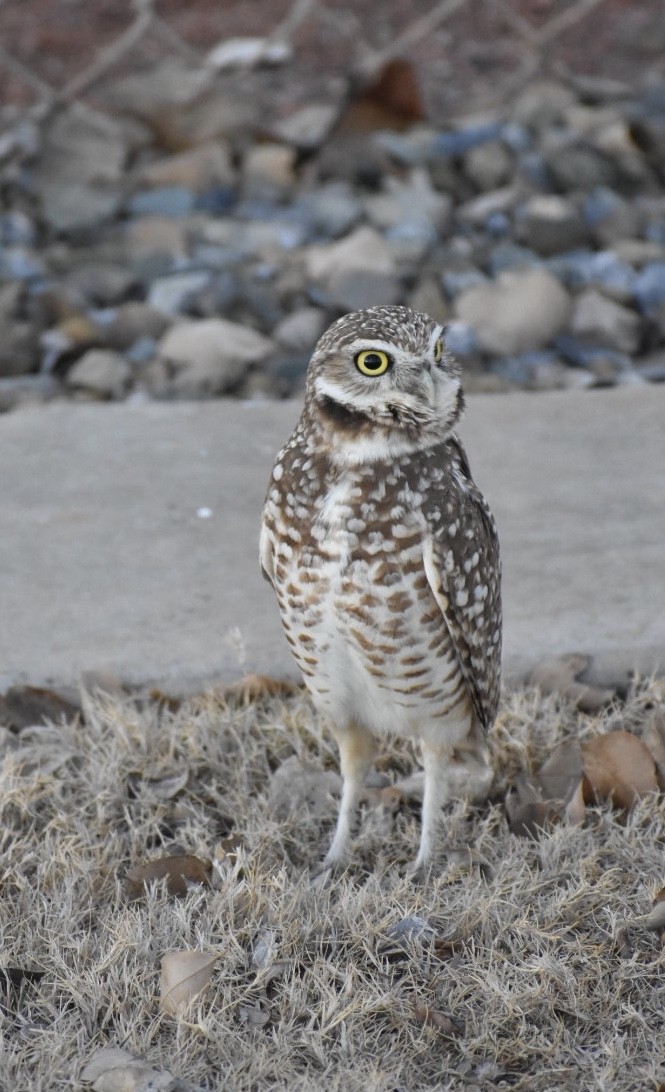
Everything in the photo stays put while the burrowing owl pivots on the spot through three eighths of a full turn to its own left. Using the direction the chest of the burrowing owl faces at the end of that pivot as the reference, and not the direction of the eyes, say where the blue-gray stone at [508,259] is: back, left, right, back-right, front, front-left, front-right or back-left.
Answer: left

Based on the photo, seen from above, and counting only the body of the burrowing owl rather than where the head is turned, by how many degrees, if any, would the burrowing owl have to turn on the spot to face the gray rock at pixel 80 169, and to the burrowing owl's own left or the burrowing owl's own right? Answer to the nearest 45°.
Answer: approximately 135° to the burrowing owl's own right

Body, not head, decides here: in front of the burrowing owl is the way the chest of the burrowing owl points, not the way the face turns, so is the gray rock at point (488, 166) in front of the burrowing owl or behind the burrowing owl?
behind

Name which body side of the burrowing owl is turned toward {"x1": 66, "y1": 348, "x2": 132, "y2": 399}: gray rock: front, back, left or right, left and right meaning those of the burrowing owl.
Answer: back

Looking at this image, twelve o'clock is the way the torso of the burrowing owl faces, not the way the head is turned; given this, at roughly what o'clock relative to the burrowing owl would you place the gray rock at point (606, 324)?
The gray rock is roughly at 5 o'clock from the burrowing owl.

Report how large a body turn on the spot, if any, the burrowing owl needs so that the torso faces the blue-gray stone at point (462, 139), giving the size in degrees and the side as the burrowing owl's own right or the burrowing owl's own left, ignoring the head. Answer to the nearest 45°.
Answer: approximately 135° to the burrowing owl's own right

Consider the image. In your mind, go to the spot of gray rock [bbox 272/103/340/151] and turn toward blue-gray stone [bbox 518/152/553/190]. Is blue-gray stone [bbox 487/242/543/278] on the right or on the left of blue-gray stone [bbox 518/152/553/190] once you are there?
right

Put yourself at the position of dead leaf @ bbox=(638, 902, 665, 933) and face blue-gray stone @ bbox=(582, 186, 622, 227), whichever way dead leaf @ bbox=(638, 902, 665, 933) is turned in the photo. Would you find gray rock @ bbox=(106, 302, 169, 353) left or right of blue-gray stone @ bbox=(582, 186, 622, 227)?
left

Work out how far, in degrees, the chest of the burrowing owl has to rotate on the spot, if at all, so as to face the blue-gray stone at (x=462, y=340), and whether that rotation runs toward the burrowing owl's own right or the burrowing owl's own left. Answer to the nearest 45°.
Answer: approximately 135° to the burrowing owl's own right

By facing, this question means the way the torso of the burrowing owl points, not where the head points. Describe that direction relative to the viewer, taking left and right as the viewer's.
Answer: facing the viewer and to the left of the viewer

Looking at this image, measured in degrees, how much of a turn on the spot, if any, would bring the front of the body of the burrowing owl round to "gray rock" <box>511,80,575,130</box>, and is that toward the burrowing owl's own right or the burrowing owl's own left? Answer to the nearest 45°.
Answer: approximately 135° to the burrowing owl's own right

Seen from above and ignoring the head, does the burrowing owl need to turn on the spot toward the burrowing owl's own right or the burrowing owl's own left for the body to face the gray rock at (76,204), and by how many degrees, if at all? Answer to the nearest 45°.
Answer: approximately 135° to the burrowing owl's own right

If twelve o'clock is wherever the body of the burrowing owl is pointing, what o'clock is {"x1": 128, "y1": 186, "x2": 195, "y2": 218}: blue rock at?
The blue rock is roughly at 4 o'clock from the burrowing owl.

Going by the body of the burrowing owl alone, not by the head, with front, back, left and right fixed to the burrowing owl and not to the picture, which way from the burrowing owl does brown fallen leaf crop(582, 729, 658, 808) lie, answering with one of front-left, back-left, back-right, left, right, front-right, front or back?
back

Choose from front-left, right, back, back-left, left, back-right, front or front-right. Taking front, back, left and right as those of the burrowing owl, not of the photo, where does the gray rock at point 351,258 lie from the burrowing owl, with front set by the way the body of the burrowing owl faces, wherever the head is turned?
back-right

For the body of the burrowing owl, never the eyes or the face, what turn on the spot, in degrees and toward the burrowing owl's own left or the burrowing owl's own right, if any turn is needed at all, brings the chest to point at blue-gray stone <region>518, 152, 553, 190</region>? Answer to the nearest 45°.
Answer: approximately 135° to the burrowing owl's own right
